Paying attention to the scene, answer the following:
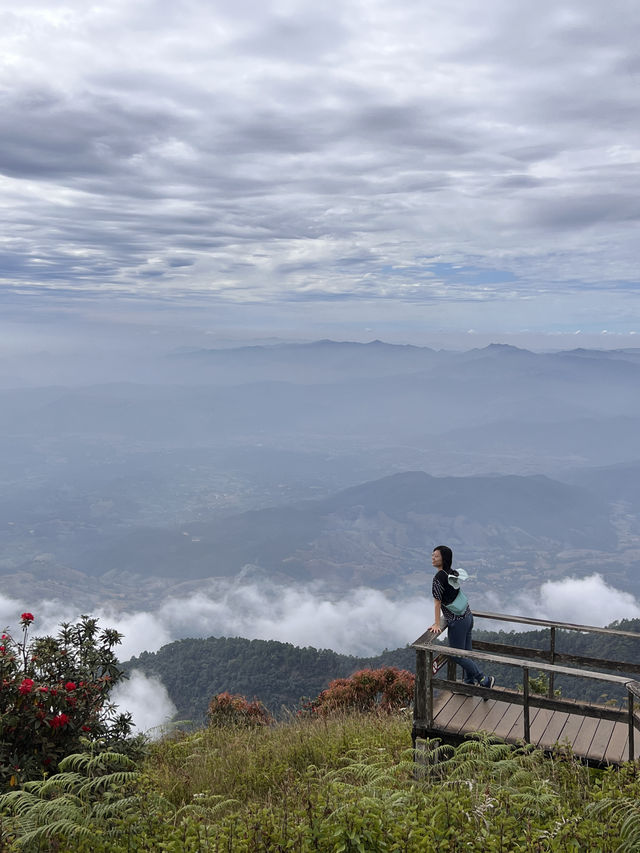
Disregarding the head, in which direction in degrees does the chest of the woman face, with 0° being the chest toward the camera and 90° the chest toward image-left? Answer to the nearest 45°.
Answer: approximately 90°
